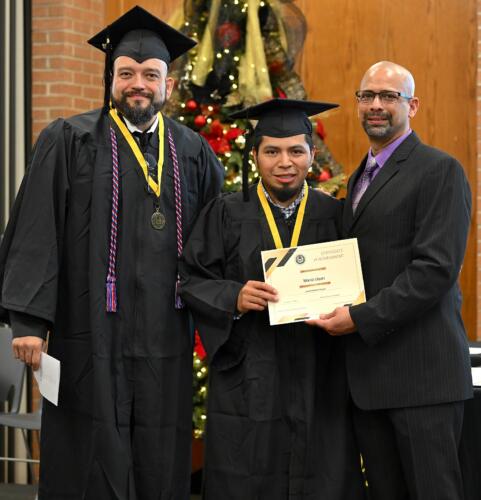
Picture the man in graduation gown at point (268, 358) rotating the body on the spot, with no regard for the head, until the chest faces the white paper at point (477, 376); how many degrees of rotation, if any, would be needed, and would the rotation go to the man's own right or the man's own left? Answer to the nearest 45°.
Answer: approximately 90° to the man's own left

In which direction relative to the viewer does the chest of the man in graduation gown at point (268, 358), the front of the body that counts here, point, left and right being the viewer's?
facing the viewer

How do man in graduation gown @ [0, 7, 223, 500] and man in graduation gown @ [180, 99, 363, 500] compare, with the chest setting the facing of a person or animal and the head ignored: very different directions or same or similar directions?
same or similar directions

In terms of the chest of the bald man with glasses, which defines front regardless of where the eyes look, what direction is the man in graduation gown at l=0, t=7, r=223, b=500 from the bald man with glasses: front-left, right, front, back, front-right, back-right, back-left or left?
front-right

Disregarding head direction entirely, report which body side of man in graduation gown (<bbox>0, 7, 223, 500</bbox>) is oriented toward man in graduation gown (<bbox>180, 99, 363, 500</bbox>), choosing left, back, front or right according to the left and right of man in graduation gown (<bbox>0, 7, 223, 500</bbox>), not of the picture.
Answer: left

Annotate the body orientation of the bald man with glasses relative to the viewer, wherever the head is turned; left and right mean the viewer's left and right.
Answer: facing the viewer and to the left of the viewer

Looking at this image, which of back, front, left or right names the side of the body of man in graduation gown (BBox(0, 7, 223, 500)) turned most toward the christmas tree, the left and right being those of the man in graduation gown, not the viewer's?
back

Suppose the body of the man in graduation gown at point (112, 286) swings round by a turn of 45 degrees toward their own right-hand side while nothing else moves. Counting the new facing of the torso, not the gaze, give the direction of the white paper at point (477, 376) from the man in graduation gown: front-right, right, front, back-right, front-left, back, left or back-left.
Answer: back-left

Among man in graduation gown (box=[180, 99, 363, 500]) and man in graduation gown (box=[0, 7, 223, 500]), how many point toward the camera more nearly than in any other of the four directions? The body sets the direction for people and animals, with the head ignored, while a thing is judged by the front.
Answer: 2

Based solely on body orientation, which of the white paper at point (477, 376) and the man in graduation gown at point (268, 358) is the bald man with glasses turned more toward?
the man in graduation gown

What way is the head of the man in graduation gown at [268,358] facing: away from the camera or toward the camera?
toward the camera

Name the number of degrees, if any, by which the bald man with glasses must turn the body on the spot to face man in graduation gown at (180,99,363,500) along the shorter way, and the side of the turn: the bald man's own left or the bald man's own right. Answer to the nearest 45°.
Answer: approximately 45° to the bald man's own right

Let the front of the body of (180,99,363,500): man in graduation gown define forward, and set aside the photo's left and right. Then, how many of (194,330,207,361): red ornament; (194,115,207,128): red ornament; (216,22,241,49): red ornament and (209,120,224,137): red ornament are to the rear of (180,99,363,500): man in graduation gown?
4

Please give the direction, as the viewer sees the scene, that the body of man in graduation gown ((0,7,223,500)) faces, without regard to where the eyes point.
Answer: toward the camera
